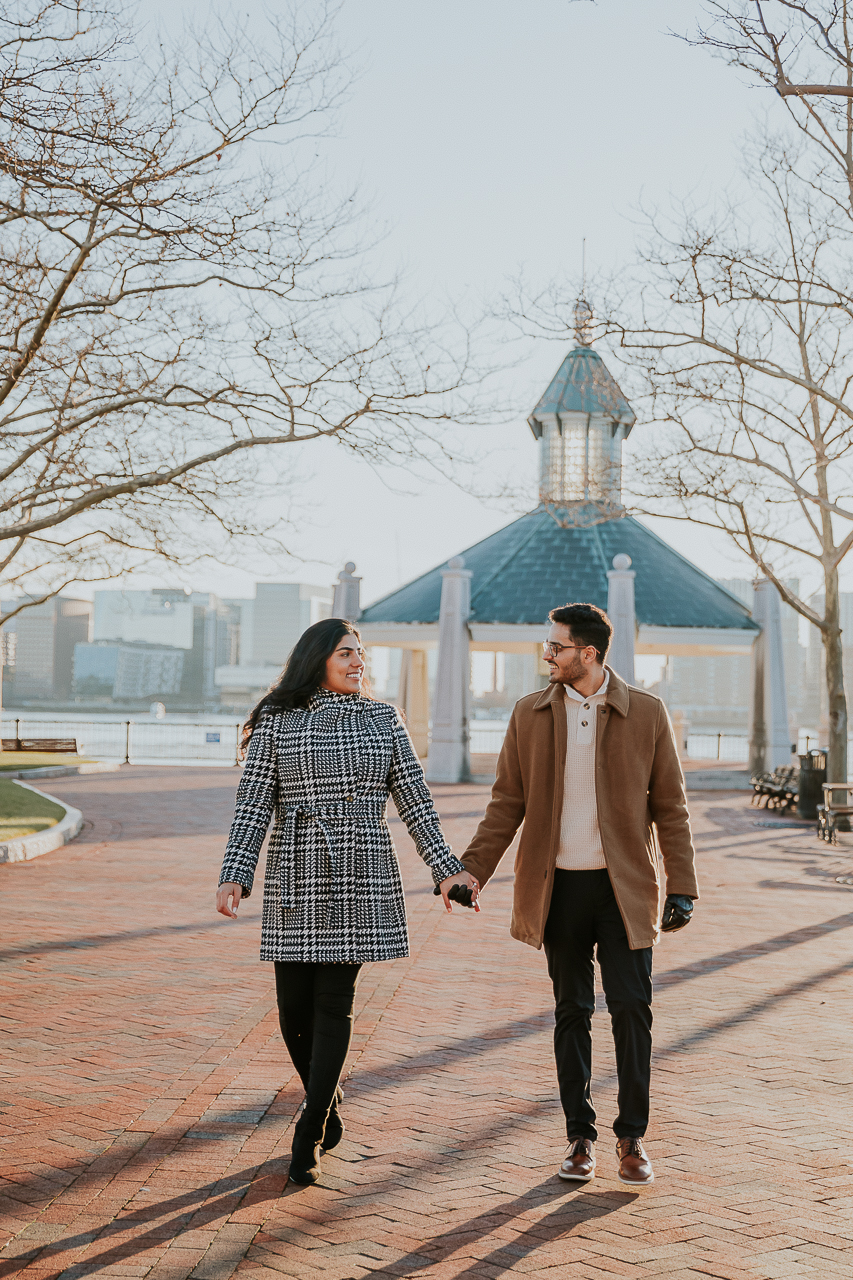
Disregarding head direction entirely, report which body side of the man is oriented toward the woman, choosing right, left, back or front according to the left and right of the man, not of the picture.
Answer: right

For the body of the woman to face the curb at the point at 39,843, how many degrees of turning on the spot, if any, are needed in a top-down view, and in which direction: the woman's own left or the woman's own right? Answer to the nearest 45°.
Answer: approximately 180°

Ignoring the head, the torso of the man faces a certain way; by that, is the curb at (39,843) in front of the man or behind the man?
behind

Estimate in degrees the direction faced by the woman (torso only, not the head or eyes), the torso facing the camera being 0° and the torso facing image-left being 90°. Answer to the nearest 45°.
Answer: approximately 0°

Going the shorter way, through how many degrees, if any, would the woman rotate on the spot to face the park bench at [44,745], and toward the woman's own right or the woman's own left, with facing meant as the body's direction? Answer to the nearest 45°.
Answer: approximately 180°

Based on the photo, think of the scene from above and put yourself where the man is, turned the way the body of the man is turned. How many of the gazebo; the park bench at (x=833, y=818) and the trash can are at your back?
3

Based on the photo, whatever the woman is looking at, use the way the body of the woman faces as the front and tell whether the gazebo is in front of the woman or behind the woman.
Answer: behind

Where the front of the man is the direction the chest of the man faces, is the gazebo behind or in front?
behind

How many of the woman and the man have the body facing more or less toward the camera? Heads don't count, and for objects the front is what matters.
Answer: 2

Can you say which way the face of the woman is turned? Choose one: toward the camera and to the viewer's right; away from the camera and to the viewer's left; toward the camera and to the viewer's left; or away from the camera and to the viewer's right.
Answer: toward the camera and to the viewer's right

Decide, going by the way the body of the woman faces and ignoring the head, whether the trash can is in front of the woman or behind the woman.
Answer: behind
